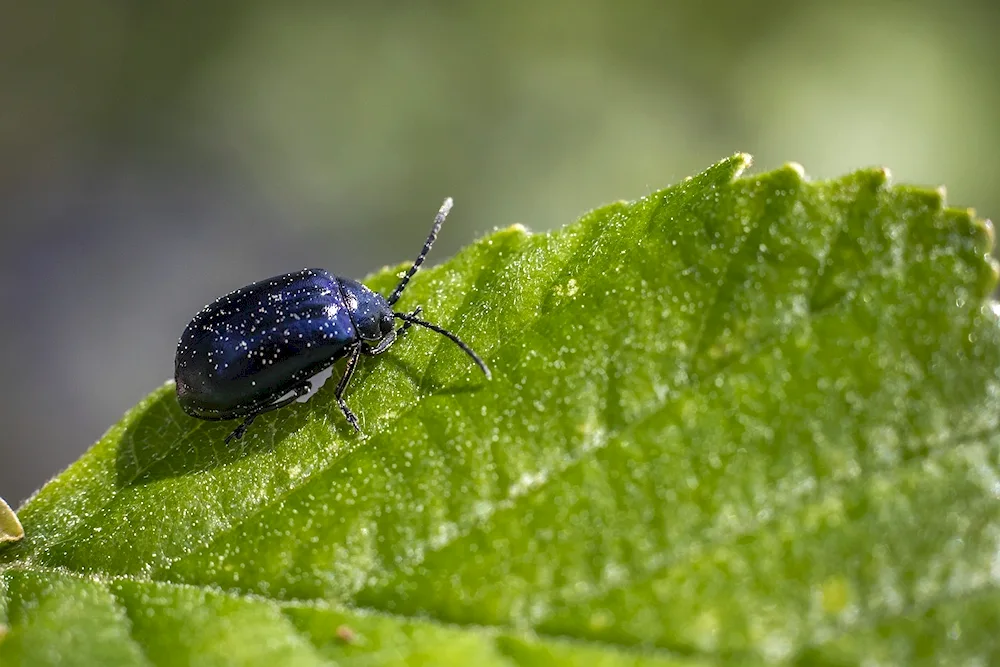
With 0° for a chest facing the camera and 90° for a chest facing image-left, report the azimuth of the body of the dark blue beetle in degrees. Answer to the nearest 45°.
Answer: approximately 270°
